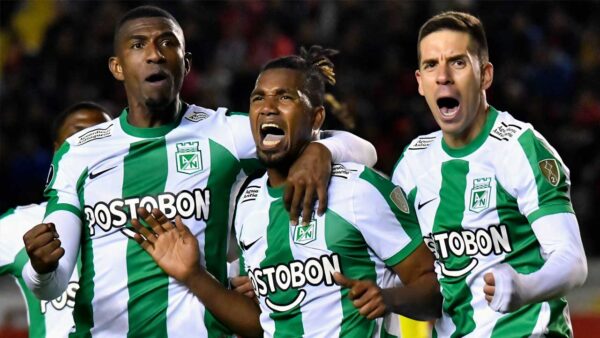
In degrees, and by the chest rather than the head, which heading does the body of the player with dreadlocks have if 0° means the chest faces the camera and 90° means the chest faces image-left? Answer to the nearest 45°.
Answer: approximately 45°

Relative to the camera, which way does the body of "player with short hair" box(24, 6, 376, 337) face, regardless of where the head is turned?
toward the camera

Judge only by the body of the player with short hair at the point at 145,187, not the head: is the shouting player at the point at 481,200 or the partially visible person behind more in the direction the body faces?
the shouting player

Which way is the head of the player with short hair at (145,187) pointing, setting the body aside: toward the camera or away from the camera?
toward the camera

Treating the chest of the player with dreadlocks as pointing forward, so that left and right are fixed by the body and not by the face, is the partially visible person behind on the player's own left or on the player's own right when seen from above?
on the player's own right

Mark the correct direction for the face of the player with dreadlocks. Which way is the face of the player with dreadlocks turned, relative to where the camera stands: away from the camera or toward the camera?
toward the camera

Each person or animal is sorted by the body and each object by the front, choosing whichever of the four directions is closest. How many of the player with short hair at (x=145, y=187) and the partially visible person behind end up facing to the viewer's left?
0

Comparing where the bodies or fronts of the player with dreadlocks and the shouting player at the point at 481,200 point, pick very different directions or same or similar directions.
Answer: same or similar directions

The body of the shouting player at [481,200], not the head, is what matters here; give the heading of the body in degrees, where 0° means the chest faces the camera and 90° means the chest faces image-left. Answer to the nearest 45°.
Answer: approximately 45°

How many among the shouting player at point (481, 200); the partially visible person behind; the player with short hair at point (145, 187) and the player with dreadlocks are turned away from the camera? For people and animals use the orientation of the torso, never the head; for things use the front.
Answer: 0

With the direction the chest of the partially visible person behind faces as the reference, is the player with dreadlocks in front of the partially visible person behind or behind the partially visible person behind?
in front

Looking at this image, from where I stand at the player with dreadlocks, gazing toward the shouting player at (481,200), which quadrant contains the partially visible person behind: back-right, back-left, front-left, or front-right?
back-left
